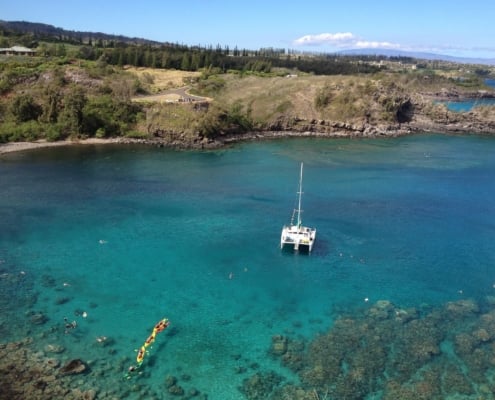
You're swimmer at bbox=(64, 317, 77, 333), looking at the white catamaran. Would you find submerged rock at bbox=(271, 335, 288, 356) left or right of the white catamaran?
right

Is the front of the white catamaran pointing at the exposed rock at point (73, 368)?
no

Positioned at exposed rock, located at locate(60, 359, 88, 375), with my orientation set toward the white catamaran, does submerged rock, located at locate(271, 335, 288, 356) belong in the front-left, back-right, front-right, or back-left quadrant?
front-right

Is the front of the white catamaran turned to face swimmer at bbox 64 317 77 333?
no

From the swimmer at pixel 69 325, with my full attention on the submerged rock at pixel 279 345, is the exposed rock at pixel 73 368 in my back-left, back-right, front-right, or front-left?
front-right
